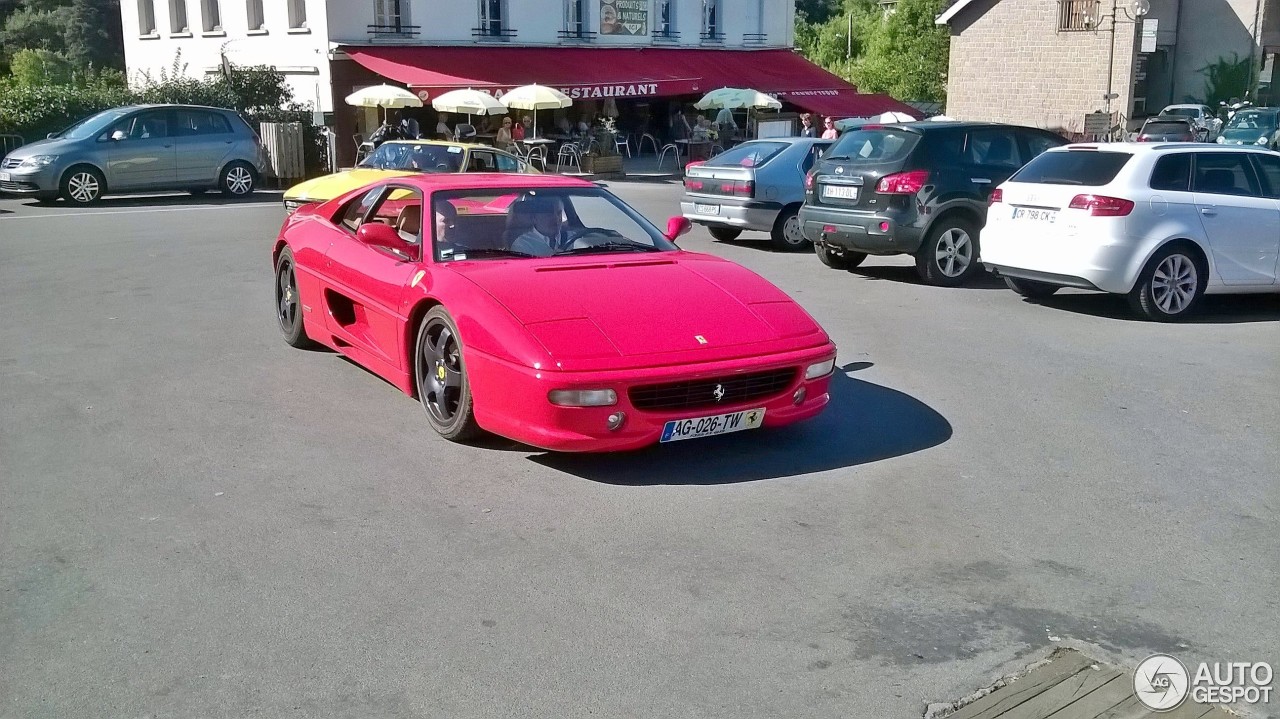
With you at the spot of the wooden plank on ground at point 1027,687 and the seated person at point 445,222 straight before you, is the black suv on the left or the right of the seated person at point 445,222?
right

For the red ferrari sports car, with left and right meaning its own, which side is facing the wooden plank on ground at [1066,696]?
front

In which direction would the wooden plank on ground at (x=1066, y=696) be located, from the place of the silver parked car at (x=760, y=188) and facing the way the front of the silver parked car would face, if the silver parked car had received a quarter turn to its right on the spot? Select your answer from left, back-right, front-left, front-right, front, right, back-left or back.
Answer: front-right

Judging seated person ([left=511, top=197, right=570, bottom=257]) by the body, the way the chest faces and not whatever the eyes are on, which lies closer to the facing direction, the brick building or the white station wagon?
the white station wagon

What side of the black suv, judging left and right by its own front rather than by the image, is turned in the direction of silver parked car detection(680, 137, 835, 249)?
left

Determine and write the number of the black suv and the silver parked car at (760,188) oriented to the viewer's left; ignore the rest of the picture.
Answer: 0

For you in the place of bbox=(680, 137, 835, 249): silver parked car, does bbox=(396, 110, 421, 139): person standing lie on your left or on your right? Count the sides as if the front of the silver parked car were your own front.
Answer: on your left

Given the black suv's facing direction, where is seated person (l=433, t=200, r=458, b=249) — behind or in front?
behind

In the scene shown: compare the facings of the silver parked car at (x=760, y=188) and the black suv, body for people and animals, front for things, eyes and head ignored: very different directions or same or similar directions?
same or similar directions

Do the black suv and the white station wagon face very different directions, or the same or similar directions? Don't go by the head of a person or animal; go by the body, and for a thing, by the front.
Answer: same or similar directions

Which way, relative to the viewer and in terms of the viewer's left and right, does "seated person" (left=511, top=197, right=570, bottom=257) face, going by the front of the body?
facing the viewer and to the right of the viewer

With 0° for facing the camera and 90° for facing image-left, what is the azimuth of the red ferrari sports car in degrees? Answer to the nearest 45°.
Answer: approximately 315°

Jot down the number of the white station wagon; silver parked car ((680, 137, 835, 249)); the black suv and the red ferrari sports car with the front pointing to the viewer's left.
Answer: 0

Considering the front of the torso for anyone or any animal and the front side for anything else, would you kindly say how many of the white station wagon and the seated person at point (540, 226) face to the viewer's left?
0

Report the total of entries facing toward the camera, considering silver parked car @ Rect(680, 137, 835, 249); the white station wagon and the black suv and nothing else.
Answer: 0

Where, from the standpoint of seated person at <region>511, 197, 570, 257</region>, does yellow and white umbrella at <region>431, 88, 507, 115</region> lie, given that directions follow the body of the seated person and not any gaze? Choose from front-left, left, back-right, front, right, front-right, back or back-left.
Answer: back-left

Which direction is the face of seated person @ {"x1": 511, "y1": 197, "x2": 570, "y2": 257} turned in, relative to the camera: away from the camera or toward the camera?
toward the camera
